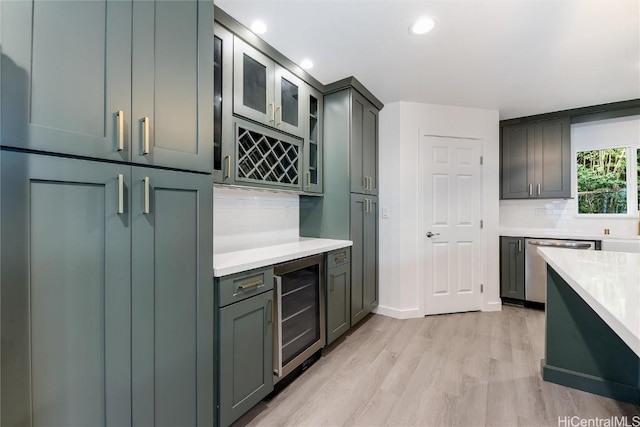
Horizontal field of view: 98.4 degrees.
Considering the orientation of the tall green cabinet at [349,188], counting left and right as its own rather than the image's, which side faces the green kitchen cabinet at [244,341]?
right

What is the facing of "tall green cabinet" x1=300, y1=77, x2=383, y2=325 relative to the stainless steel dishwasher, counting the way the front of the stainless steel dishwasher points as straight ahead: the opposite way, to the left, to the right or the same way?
to the left

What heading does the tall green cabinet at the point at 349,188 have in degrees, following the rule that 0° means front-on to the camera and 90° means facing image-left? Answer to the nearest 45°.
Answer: approximately 315°

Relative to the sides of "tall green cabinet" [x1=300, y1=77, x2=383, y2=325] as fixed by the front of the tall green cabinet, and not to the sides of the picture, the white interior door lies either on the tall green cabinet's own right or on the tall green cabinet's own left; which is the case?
on the tall green cabinet's own left

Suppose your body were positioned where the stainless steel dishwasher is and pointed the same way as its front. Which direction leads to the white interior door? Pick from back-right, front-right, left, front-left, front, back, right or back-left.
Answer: front-right

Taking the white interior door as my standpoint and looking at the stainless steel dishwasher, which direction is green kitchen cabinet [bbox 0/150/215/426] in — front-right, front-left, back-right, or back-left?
back-right
